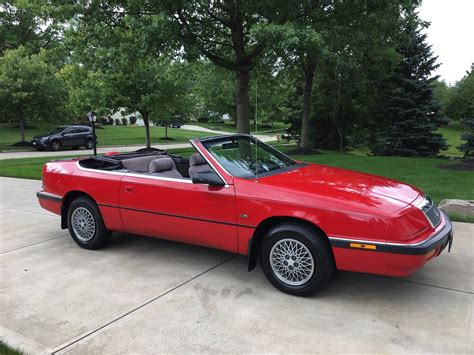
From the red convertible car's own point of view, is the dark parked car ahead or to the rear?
to the rear

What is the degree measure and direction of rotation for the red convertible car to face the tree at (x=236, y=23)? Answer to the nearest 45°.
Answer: approximately 135° to its left

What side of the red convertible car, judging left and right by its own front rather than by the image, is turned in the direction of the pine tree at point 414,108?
left

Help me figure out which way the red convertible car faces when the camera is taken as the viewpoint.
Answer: facing the viewer and to the right of the viewer
